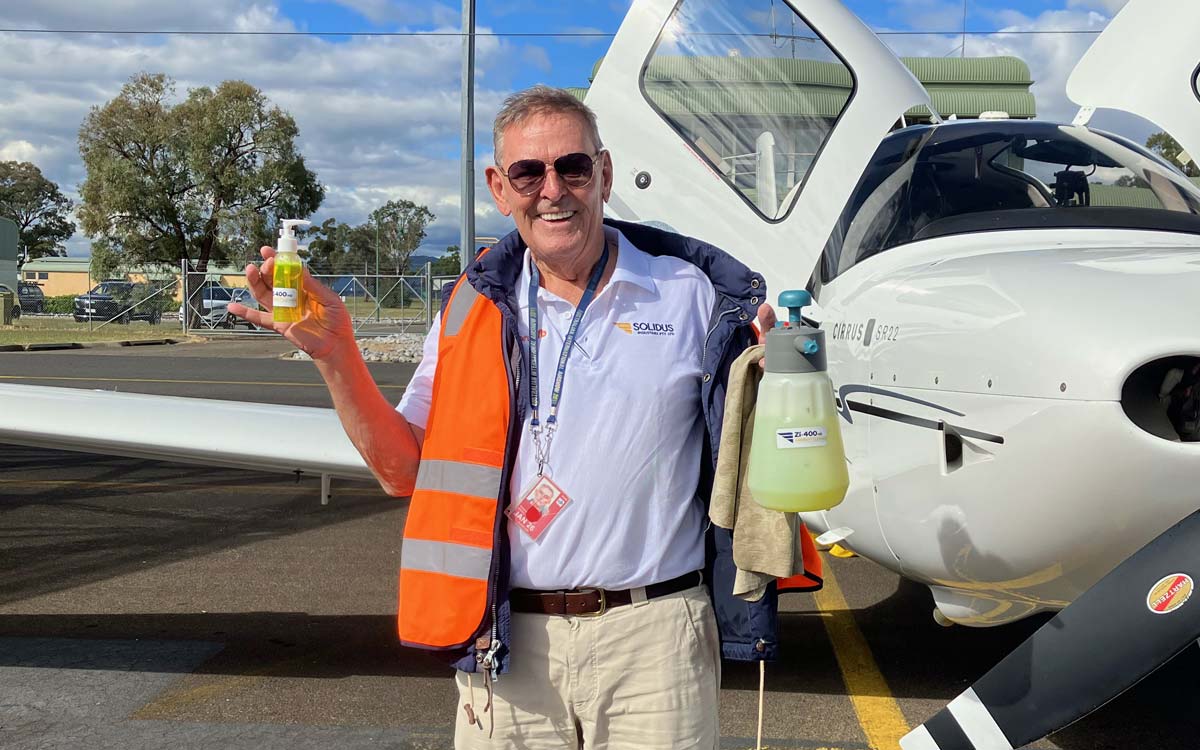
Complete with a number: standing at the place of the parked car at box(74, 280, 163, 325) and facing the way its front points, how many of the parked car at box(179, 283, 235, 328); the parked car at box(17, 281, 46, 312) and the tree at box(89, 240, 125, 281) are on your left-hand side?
1

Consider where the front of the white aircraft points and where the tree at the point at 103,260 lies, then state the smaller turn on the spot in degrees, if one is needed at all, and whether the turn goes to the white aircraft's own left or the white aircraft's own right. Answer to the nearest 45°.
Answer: approximately 180°

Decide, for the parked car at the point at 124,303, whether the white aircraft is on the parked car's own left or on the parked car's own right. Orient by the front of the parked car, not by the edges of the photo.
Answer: on the parked car's own left

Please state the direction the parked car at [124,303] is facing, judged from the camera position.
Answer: facing the viewer and to the left of the viewer

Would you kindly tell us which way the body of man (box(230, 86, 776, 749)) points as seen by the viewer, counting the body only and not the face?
toward the camera

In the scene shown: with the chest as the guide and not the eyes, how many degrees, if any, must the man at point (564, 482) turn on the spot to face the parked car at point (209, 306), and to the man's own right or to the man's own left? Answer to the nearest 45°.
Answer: approximately 180°

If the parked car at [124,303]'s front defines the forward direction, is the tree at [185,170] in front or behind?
behind

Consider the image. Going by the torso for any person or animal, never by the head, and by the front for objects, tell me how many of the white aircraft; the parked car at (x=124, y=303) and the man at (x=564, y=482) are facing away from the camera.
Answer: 0

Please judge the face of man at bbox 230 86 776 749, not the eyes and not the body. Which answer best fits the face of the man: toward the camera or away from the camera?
toward the camera

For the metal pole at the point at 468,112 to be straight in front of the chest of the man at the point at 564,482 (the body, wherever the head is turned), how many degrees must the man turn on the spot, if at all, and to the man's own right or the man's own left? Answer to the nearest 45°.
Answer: approximately 180°

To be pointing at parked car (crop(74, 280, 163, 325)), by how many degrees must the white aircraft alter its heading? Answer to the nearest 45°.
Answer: approximately 180°

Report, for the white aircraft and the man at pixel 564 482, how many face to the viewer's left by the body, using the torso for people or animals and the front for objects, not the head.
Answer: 0

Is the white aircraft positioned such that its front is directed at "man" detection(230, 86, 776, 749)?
no

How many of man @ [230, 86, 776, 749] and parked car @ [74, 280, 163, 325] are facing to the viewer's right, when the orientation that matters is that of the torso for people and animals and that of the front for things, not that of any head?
0

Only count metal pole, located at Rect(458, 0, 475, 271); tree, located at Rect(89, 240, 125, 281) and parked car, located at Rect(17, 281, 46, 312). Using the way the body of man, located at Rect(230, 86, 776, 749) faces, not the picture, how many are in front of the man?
0

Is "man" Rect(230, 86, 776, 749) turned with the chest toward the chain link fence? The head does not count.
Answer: no

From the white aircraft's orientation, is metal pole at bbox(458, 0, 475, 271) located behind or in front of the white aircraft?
behind
